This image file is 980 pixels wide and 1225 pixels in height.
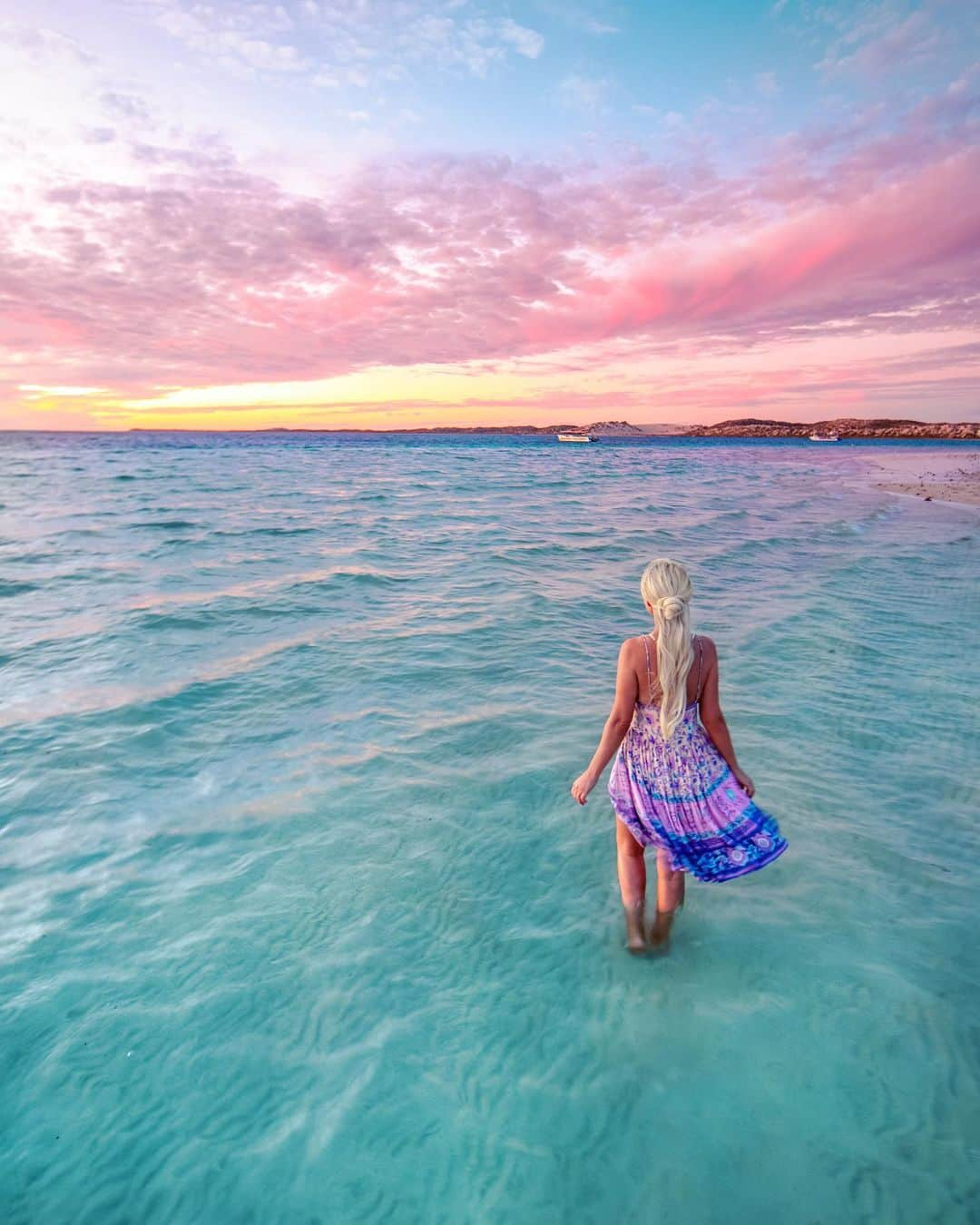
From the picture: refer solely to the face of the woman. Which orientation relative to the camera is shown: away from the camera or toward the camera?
away from the camera

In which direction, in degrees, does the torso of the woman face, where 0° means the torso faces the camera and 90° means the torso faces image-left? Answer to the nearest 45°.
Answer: approximately 180°
